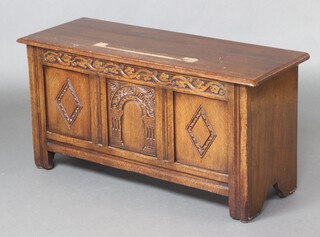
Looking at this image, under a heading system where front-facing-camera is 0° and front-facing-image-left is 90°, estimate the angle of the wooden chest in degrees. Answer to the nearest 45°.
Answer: approximately 45°
